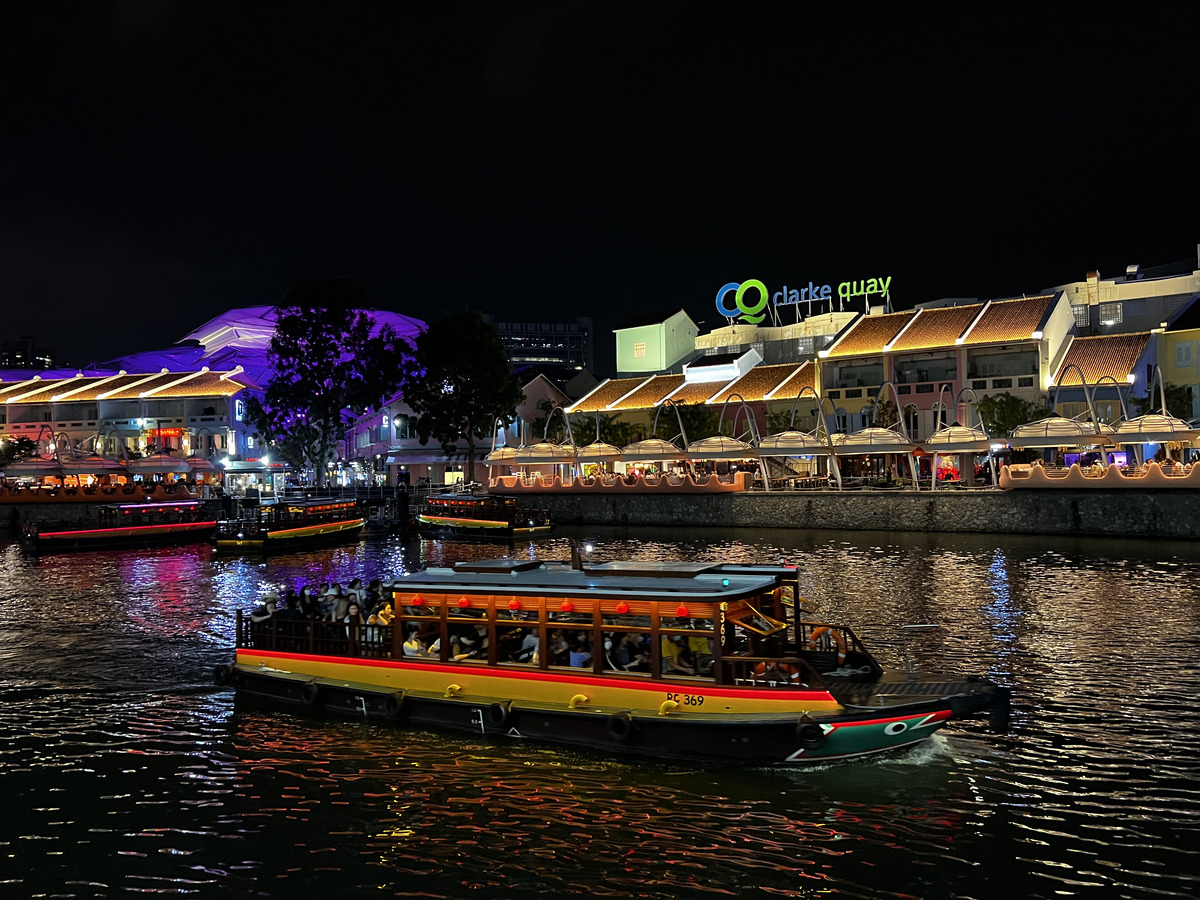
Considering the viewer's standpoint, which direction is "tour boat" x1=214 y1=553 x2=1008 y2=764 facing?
facing the viewer and to the right of the viewer

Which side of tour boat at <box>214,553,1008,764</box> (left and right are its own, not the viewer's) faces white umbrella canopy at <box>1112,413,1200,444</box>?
left

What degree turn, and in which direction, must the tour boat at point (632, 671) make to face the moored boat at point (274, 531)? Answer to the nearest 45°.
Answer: approximately 180°

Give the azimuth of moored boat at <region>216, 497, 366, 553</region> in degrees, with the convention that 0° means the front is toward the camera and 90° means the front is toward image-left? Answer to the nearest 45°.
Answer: approximately 225°

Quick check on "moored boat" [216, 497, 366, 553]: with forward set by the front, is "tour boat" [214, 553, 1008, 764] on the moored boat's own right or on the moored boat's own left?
on the moored boat's own right
